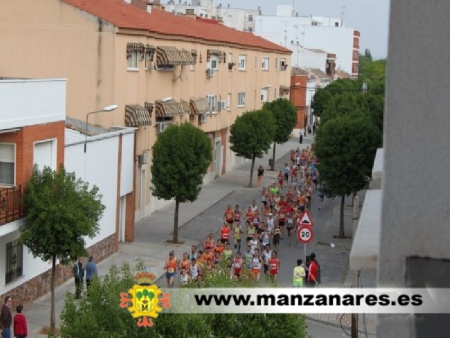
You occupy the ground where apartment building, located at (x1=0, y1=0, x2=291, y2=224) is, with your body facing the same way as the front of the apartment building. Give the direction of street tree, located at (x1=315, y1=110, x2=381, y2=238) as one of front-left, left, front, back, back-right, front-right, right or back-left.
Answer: front-right

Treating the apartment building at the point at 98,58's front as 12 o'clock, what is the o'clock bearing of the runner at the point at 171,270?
The runner is roughly at 1 o'clock from the apartment building.

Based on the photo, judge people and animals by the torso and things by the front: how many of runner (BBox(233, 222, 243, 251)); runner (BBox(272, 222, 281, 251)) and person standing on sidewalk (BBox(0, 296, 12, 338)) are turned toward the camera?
2

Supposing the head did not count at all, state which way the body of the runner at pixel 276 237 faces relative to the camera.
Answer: toward the camera

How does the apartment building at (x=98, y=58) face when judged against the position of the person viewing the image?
facing the viewer and to the right of the viewer

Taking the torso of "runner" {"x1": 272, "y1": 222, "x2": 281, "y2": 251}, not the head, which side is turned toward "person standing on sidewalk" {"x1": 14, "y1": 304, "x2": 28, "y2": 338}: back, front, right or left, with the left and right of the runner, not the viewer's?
front

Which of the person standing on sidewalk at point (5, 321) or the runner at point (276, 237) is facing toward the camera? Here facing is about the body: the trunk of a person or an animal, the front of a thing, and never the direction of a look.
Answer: the runner

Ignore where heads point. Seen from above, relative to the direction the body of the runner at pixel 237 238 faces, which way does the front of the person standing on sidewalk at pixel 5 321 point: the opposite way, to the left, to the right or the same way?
to the left

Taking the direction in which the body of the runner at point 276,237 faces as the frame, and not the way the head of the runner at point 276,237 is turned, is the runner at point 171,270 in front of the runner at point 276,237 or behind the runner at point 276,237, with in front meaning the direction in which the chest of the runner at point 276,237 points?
in front

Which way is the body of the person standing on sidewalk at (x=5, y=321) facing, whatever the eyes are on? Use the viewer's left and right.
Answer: facing to the right of the viewer

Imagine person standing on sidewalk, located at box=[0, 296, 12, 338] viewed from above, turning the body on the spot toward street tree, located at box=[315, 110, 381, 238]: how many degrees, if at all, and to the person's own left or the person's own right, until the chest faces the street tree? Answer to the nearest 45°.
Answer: approximately 45° to the person's own left

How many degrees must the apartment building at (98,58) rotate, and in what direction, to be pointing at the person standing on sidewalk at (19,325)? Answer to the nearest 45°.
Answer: approximately 45° to its right

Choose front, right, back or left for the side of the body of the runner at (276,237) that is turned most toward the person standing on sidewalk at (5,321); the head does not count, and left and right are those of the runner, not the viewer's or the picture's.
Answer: front

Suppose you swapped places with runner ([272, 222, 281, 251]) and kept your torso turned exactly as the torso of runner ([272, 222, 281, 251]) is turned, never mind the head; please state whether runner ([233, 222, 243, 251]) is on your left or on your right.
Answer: on your right

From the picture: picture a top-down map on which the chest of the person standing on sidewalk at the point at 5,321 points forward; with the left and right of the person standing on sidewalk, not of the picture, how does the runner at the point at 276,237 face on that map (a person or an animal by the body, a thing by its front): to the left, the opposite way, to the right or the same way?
to the right

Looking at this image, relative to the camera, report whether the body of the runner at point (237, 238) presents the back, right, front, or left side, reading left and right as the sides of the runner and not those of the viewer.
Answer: front

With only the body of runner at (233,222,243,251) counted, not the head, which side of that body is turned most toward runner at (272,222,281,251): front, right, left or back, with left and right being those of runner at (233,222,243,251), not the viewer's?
left
